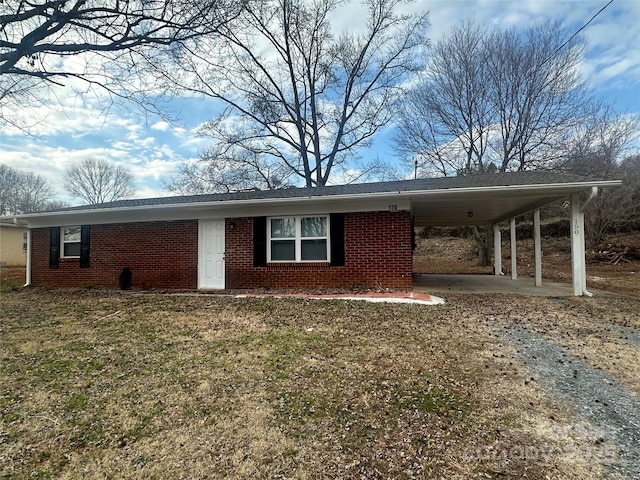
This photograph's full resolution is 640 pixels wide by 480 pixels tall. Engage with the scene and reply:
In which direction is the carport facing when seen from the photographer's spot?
facing the viewer

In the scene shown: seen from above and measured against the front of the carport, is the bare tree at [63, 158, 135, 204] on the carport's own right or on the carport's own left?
on the carport's own right

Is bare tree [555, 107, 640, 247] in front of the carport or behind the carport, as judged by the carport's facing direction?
behind

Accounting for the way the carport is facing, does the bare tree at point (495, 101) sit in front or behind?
behind

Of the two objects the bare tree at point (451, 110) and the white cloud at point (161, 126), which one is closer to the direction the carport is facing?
the white cloud

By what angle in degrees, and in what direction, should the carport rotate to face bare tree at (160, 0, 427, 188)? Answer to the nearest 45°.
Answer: approximately 135° to its right

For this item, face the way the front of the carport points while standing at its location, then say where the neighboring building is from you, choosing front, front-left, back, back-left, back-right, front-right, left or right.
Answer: right
